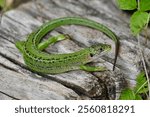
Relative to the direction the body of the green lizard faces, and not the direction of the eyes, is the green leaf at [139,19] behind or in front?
in front

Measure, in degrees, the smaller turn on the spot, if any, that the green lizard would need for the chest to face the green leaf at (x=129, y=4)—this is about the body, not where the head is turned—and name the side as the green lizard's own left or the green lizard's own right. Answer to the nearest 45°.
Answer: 0° — it already faces it

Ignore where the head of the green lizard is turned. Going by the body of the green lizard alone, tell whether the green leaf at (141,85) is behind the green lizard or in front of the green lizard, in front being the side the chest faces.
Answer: in front

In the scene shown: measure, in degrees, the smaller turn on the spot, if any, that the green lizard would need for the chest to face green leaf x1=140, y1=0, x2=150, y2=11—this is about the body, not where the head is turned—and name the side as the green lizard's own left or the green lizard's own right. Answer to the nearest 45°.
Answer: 0° — it already faces it

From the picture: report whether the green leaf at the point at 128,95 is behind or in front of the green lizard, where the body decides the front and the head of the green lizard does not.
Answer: in front

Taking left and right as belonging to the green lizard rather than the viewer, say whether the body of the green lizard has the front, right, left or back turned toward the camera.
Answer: right
